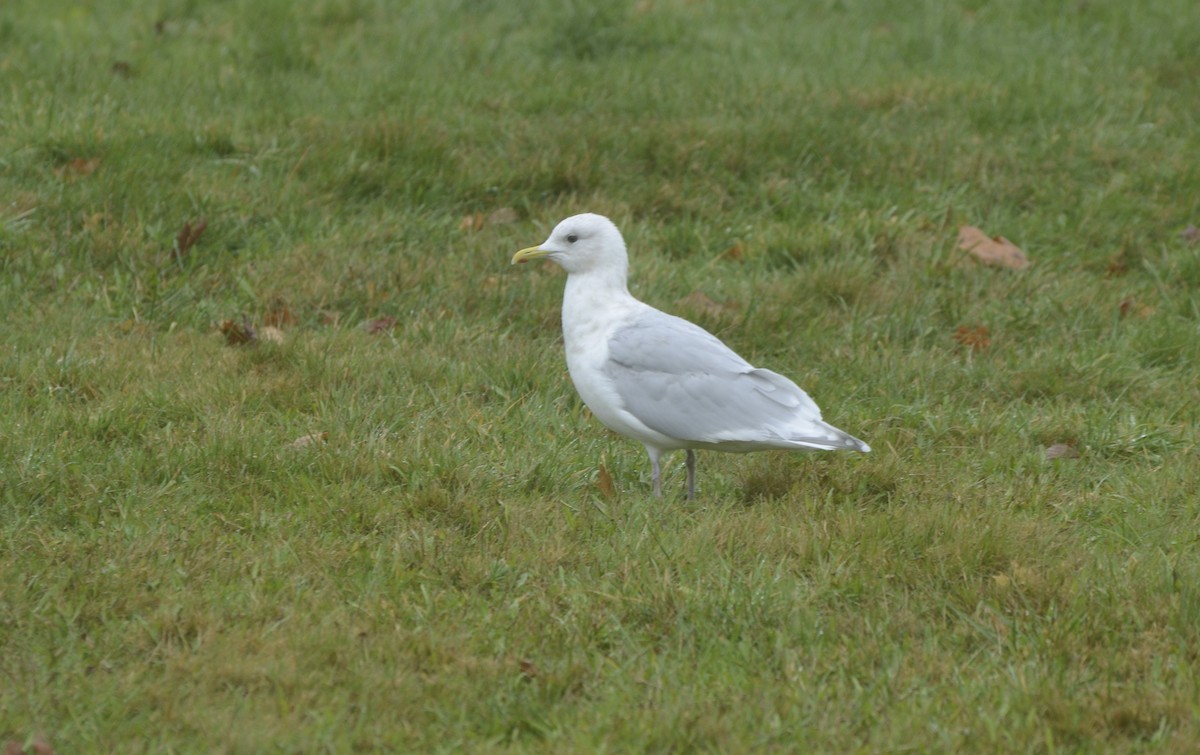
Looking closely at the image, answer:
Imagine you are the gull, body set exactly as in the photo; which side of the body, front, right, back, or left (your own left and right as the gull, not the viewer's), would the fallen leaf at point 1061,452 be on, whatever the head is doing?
back

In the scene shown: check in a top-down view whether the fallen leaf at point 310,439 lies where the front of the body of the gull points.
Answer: yes

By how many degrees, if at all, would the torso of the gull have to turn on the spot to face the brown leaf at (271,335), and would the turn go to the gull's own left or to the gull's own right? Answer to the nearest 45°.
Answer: approximately 45° to the gull's own right

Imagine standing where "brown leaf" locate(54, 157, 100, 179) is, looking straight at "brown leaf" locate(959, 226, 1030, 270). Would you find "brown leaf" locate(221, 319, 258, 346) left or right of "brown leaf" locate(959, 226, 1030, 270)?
right

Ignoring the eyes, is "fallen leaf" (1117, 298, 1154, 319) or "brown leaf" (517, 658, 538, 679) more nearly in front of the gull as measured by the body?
the brown leaf

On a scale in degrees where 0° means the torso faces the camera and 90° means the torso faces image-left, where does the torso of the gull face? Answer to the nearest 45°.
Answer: approximately 90°

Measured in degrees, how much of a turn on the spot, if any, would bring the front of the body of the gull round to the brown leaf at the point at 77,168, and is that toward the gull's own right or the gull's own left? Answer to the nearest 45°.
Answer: approximately 45° to the gull's own right
